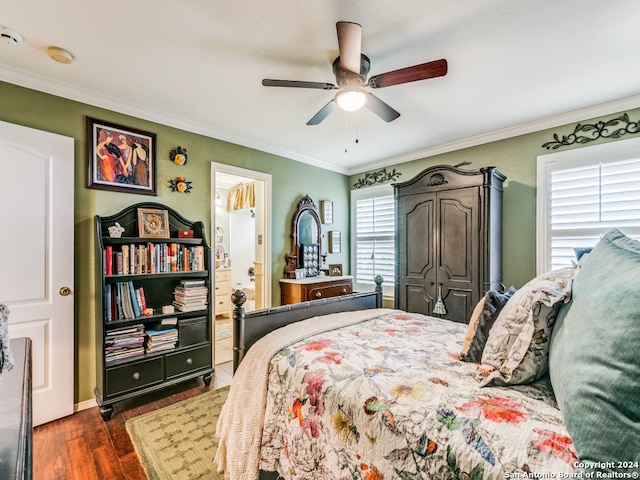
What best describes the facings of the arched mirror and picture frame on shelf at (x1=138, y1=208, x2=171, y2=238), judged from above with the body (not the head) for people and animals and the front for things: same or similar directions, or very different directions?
same or similar directions

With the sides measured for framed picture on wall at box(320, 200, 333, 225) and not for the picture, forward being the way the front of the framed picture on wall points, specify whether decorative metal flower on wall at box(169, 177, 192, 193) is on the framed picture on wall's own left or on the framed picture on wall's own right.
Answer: on the framed picture on wall's own right

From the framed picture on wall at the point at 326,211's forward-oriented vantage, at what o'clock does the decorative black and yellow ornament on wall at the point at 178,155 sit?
The decorative black and yellow ornament on wall is roughly at 3 o'clock from the framed picture on wall.

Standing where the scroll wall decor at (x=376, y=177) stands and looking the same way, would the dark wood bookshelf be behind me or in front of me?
in front

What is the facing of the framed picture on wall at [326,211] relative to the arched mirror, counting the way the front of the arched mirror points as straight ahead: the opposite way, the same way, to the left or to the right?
the same way

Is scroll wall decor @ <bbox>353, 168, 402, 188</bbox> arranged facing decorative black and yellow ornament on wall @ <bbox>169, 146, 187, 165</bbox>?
yes

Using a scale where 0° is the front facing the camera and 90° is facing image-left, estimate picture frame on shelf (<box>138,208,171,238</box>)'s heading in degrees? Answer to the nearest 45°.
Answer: approximately 0°

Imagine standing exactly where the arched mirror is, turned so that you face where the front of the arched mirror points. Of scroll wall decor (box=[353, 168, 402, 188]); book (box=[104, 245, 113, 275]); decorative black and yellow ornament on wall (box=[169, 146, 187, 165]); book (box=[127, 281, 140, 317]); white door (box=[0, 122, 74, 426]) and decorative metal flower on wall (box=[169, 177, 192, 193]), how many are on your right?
5

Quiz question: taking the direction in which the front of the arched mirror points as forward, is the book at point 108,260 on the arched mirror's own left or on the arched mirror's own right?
on the arched mirror's own right

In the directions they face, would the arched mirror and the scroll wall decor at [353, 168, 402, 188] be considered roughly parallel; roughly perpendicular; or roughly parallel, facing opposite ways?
roughly perpendicular

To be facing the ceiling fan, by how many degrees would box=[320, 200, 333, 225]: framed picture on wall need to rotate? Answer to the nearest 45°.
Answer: approximately 45° to its right

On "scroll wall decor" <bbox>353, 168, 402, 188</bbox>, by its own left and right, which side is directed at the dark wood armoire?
left

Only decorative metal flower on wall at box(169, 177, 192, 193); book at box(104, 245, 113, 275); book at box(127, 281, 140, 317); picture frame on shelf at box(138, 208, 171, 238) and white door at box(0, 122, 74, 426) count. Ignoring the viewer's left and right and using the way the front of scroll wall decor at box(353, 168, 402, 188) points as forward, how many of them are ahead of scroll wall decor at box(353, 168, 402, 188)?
5

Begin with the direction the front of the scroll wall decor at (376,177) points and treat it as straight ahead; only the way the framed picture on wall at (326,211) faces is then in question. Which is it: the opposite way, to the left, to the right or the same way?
to the left

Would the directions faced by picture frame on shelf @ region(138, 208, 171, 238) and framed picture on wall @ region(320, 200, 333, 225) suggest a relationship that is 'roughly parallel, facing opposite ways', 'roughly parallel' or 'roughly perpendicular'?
roughly parallel

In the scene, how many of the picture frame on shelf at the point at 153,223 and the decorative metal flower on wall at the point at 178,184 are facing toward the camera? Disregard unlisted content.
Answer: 2
